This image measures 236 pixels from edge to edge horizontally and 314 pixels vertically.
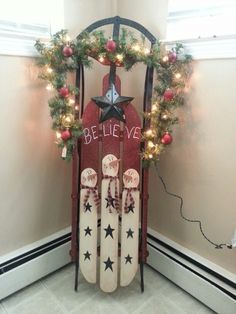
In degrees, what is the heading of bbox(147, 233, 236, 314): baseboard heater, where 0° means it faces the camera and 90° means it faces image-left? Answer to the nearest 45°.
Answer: approximately 45°

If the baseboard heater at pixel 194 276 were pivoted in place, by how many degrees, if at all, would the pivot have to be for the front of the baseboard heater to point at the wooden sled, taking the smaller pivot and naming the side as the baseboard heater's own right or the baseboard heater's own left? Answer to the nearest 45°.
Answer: approximately 45° to the baseboard heater's own right
